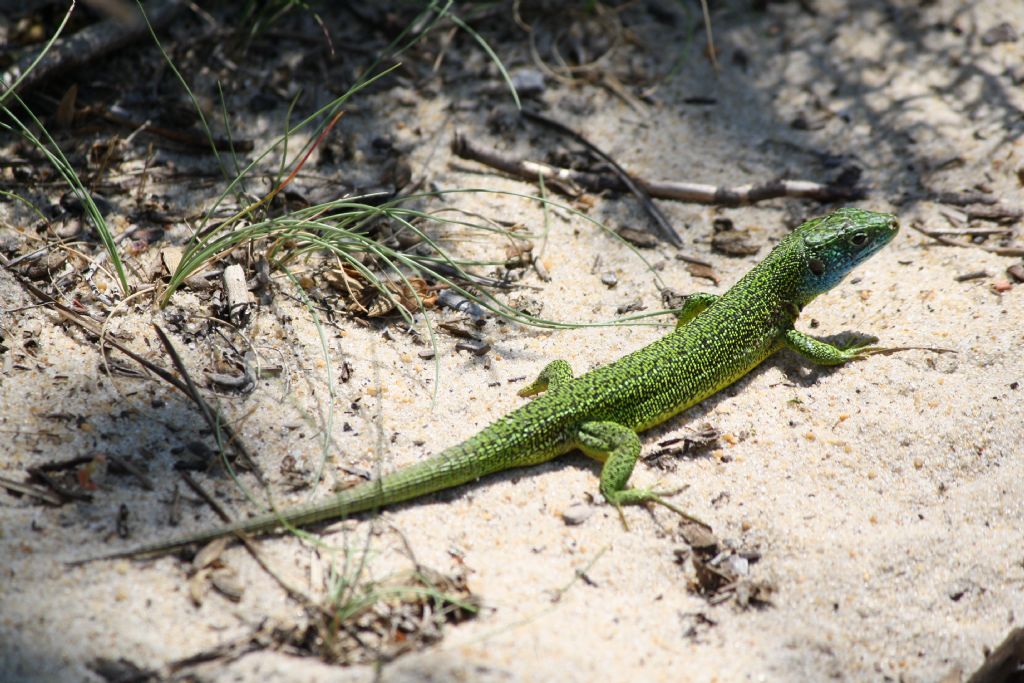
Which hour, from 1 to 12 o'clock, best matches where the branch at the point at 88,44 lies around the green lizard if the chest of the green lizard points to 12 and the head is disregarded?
The branch is roughly at 9 o'clock from the green lizard.

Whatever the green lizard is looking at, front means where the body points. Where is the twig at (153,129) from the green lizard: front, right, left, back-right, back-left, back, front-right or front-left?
left

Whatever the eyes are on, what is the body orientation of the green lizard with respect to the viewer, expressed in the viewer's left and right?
facing away from the viewer and to the right of the viewer

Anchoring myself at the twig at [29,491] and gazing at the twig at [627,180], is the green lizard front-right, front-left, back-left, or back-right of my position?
front-right

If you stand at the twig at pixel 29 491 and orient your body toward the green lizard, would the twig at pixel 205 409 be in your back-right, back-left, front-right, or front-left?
front-left

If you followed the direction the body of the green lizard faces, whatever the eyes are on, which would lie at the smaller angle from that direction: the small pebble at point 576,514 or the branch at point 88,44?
the branch

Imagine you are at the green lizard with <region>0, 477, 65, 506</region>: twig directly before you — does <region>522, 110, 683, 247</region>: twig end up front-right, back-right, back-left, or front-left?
back-right

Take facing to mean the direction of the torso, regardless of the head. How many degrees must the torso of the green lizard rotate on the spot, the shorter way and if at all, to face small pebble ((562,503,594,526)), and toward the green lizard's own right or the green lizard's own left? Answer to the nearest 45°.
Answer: approximately 180°

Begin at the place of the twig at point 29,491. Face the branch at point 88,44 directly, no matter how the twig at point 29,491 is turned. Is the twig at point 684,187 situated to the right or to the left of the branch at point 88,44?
right

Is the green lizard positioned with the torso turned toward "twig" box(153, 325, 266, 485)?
no

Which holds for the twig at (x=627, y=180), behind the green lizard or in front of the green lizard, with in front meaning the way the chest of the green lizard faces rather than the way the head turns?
in front

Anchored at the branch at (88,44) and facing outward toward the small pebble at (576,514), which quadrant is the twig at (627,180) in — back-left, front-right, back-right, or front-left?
front-left
